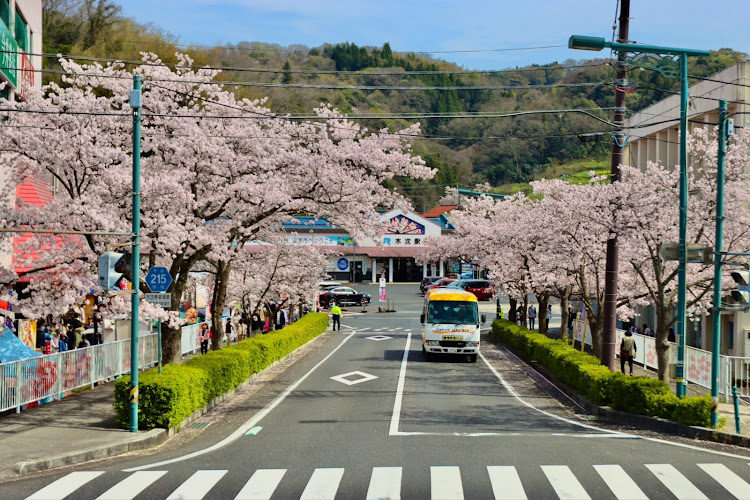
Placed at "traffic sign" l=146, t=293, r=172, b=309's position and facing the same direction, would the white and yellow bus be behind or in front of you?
behind

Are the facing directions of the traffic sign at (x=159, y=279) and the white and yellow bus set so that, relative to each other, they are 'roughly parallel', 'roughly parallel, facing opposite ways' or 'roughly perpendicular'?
roughly parallel

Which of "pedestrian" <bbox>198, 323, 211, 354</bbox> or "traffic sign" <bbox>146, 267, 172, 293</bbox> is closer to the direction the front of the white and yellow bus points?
the traffic sign

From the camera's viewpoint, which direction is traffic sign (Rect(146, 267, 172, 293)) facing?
toward the camera

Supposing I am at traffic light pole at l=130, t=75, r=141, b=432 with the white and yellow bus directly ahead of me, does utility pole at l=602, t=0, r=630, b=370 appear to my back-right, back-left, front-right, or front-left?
front-right

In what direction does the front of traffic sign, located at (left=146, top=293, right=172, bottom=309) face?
toward the camera

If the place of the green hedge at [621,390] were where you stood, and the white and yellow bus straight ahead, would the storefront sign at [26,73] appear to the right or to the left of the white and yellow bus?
left

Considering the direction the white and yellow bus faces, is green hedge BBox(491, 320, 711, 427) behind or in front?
in front

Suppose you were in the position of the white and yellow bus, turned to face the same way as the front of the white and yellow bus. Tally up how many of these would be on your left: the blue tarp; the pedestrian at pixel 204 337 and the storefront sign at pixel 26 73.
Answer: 0

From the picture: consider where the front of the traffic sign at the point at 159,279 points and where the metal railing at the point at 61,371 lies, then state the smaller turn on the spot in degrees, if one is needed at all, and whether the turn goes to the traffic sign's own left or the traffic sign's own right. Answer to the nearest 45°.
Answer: approximately 135° to the traffic sign's own right

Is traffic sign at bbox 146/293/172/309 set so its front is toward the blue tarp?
no

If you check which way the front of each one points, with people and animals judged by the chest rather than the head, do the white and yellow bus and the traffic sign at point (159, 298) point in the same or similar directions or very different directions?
same or similar directions

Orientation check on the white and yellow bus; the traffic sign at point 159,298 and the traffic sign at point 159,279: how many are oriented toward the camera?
3

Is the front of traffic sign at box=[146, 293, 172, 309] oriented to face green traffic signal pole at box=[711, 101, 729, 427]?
no
